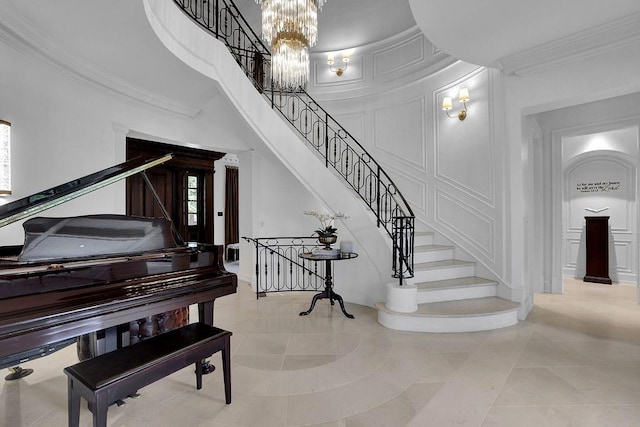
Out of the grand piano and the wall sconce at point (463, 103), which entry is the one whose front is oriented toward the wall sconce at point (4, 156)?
the wall sconce at point (463, 103)

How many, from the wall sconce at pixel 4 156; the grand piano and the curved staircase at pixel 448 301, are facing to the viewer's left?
0

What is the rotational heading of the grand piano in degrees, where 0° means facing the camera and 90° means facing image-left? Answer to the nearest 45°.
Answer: approximately 315°

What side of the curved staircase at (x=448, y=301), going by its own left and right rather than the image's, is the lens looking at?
front

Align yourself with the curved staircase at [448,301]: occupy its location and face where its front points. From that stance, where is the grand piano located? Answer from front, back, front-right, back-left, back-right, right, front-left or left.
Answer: front-right

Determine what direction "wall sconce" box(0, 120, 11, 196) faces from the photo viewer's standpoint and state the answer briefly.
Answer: facing the viewer and to the right of the viewer

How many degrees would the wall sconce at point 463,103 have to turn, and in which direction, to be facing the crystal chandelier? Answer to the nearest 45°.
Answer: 0° — it already faces it

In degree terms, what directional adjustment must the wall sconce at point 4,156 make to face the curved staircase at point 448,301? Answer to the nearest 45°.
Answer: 0° — it already faces it

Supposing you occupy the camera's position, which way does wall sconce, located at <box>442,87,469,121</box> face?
facing the viewer and to the left of the viewer

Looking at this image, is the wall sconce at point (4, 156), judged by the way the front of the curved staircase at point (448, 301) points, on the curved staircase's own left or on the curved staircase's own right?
on the curved staircase's own right

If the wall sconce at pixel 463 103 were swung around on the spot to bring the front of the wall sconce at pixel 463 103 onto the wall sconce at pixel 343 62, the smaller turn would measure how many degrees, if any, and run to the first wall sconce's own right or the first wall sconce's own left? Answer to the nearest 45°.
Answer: approximately 45° to the first wall sconce's own right
